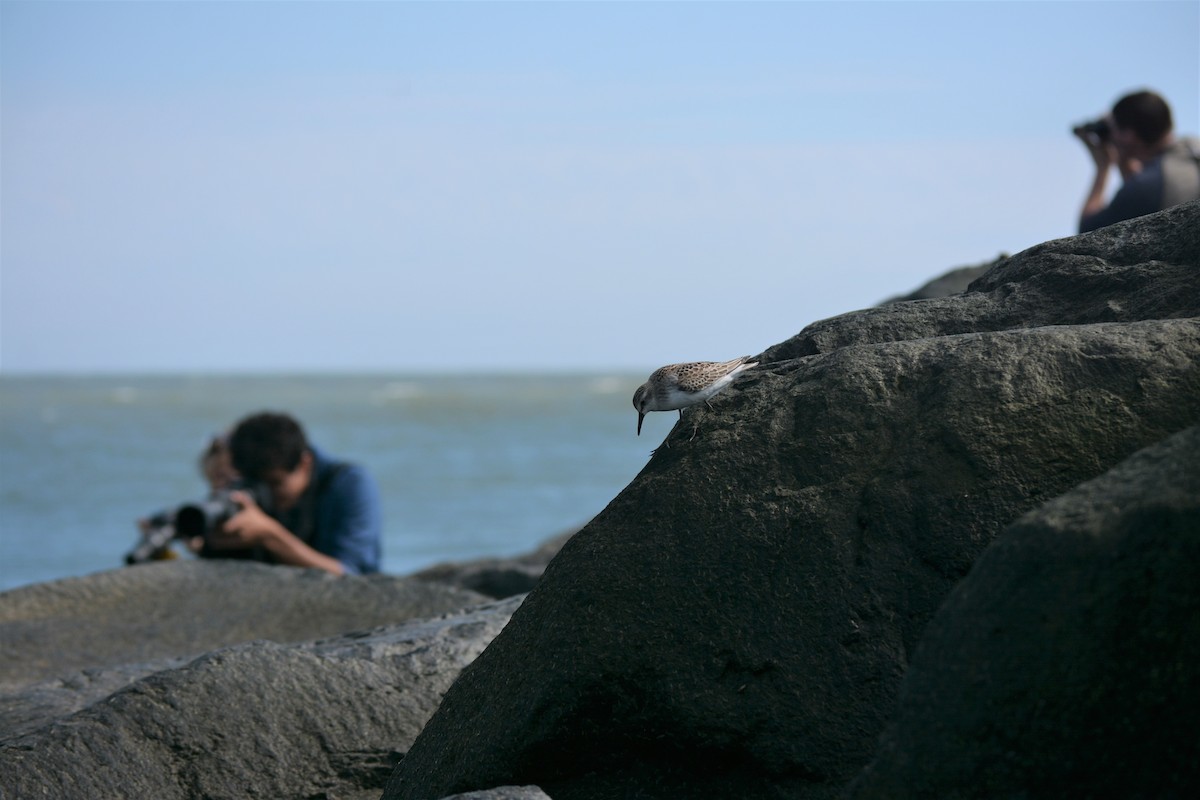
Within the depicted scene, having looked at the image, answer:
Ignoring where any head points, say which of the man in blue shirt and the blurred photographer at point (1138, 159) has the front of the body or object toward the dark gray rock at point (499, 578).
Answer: the blurred photographer

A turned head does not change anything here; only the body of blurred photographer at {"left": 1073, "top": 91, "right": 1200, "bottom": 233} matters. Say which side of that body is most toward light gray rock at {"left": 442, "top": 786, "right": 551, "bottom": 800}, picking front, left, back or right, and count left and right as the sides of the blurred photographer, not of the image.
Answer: left

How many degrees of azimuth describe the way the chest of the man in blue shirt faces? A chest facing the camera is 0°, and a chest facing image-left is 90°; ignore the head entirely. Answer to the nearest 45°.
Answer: approximately 45°

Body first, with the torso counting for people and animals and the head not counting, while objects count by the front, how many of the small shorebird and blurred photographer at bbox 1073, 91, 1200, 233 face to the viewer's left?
2

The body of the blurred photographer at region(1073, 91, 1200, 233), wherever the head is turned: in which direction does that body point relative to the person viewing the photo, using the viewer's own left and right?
facing to the left of the viewer

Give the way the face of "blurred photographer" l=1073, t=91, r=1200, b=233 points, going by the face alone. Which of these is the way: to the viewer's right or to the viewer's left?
to the viewer's left

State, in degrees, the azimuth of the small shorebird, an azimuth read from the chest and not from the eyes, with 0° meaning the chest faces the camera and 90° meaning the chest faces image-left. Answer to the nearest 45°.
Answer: approximately 90°

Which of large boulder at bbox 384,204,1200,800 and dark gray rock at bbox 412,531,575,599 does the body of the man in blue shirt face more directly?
the large boulder
